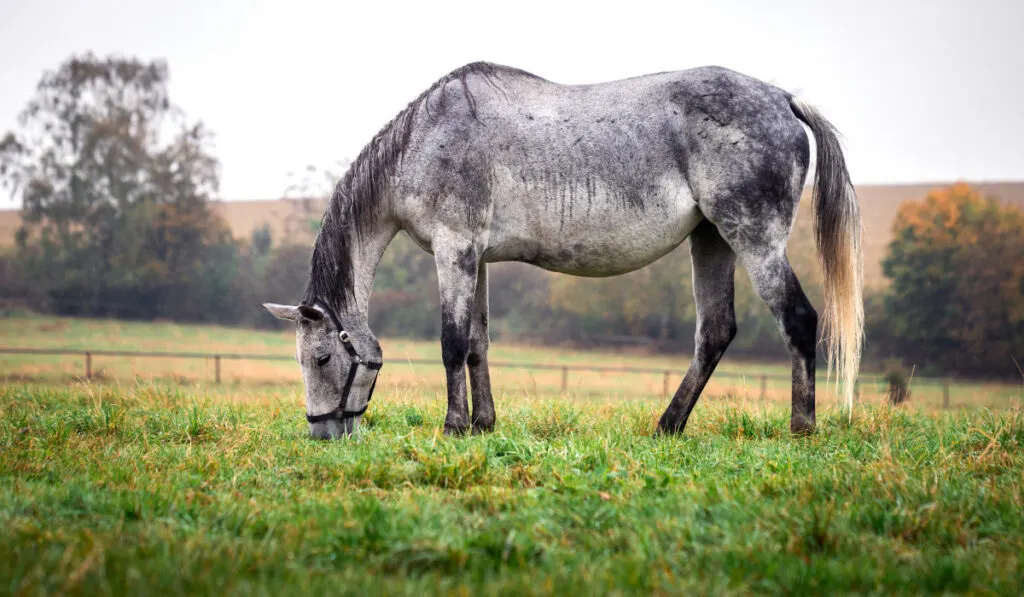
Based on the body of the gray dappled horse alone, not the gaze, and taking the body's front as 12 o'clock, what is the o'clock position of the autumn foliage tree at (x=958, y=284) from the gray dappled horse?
The autumn foliage tree is roughly at 4 o'clock from the gray dappled horse.

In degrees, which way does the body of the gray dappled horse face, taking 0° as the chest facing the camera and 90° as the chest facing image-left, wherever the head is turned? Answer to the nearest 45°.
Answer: approximately 90°
